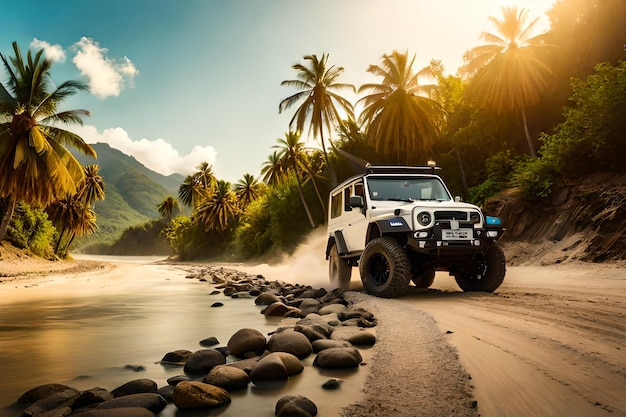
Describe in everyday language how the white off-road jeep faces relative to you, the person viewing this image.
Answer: facing the viewer and to the right of the viewer

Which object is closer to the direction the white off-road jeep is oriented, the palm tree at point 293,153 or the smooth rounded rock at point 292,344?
the smooth rounded rock

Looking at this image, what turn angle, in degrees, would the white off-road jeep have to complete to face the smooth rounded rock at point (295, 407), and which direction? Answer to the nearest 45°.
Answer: approximately 45° to its right

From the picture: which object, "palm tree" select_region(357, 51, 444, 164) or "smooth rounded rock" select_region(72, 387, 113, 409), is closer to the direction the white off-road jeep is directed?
the smooth rounded rock

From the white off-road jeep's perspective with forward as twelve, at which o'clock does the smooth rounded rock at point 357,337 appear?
The smooth rounded rock is roughly at 2 o'clock from the white off-road jeep.

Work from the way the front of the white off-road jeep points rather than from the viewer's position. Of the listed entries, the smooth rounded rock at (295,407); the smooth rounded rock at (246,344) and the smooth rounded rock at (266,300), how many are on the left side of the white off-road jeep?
0

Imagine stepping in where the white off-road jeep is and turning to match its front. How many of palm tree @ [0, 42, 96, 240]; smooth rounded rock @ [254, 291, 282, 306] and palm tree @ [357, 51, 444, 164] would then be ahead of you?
0

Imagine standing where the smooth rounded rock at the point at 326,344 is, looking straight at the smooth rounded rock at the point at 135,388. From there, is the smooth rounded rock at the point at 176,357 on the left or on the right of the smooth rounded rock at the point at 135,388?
right

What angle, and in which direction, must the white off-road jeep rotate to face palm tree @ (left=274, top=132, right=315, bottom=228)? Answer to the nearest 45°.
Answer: approximately 135° to its left

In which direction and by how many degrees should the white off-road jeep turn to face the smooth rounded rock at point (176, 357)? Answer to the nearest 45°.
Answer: approximately 90° to its right

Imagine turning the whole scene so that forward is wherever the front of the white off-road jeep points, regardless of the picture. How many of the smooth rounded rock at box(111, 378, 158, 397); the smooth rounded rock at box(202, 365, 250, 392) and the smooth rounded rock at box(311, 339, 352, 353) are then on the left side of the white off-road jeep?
0

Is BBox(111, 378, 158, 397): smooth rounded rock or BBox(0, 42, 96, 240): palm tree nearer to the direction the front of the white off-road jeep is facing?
the smooth rounded rock

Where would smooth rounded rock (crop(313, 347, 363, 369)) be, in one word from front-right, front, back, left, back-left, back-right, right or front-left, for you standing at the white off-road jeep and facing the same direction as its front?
front-right

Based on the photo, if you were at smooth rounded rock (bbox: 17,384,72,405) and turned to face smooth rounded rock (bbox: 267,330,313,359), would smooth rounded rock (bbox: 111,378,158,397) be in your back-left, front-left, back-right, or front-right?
front-right

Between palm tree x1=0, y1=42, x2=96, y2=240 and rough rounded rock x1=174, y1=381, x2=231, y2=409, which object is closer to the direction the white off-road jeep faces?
the rough rounded rock
